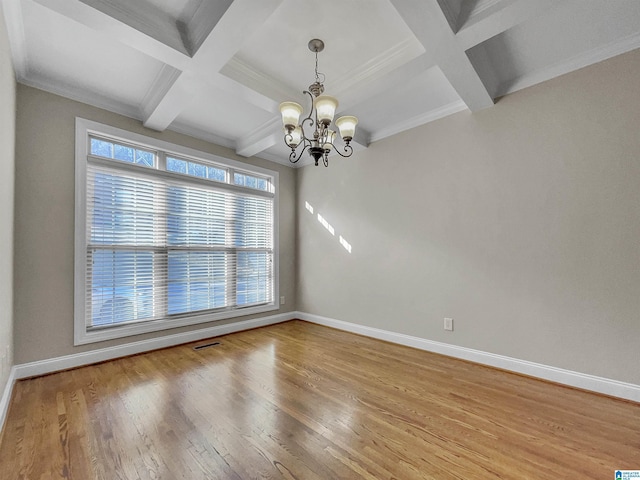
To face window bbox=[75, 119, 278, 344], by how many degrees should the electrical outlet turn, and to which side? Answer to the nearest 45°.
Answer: approximately 45° to its right

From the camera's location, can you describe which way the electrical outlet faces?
facing the viewer and to the left of the viewer

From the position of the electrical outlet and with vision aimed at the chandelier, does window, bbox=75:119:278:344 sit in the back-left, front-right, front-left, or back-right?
front-right

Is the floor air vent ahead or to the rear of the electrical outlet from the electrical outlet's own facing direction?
ahead
